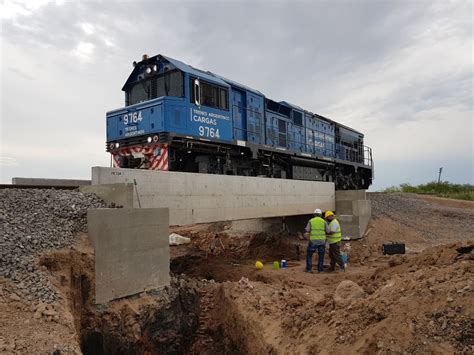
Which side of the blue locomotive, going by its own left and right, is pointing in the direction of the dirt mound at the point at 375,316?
left

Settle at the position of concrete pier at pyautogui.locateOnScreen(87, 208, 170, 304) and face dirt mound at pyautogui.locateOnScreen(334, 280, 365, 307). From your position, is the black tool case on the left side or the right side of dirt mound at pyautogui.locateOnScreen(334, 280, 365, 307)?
left

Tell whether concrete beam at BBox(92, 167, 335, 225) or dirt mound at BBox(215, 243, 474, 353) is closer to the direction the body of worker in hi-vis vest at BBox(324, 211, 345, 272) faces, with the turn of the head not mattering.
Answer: the concrete beam

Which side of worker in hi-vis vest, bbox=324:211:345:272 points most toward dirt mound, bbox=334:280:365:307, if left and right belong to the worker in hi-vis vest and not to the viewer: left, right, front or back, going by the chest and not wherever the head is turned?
left

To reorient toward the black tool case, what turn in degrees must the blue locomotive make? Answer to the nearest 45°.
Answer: approximately 135° to its left

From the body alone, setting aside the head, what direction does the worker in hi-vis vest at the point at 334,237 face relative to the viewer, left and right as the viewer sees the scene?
facing to the left of the viewer

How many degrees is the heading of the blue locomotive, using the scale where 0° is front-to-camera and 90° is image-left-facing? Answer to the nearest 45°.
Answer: approximately 45°

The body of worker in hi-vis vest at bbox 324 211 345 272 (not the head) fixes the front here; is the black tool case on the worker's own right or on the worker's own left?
on the worker's own right
